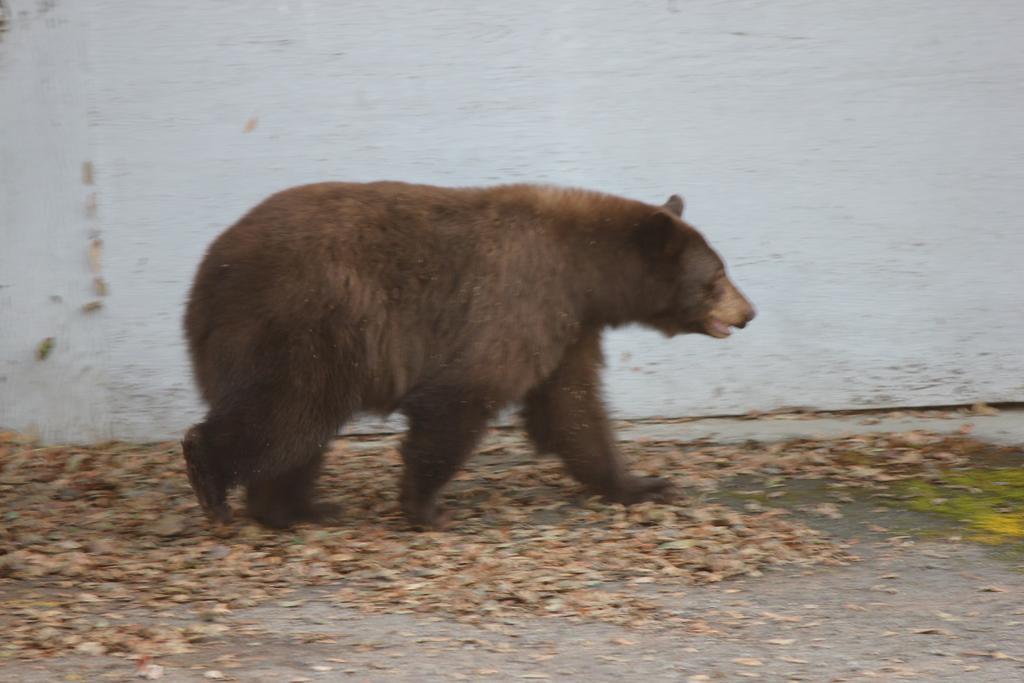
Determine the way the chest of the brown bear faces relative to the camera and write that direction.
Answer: to the viewer's right
